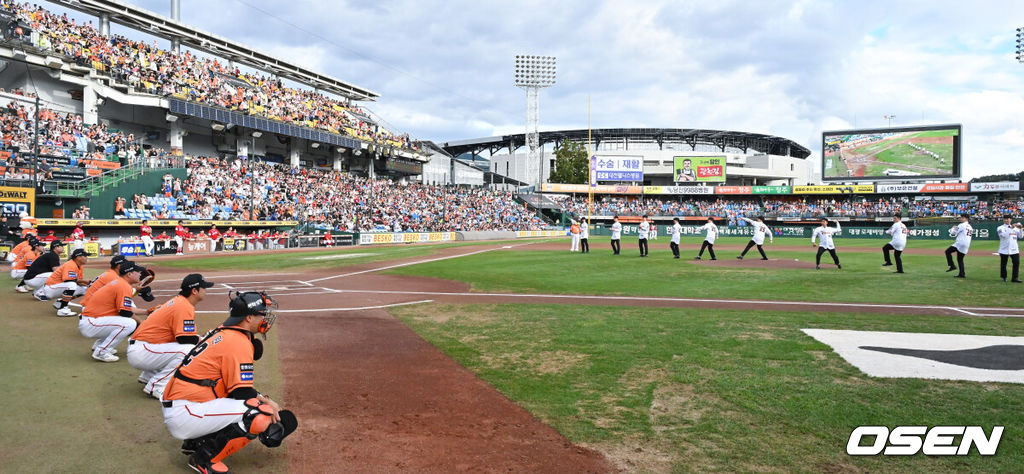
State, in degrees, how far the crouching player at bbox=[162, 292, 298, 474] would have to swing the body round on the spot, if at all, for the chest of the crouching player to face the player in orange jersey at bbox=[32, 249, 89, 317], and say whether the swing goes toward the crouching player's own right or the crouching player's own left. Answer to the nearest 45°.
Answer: approximately 90° to the crouching player's own left

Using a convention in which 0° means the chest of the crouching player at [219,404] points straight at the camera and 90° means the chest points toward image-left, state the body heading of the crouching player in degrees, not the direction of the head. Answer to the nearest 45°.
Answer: approximately 270°

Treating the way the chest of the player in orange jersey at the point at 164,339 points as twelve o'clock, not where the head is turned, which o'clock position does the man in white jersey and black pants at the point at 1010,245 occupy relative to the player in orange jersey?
The man in white jersey and black pants is roughly at 12 o'clock from the player in orange jersey.

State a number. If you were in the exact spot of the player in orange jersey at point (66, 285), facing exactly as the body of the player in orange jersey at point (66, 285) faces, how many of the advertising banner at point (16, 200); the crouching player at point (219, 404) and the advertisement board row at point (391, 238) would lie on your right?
1

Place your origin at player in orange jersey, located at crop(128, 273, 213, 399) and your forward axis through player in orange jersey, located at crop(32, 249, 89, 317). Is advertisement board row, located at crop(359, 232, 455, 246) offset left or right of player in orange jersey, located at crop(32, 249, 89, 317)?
right

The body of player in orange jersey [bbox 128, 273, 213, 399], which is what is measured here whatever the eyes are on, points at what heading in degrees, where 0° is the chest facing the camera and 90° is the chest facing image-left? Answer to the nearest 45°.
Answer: approximately 270°

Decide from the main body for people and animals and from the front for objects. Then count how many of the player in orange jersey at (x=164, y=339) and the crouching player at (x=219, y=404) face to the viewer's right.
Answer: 2

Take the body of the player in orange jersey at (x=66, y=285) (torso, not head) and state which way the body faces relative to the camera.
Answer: to the viewer's right

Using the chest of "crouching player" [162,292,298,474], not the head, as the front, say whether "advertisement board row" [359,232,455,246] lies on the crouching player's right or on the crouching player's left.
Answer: on the crouching player's left

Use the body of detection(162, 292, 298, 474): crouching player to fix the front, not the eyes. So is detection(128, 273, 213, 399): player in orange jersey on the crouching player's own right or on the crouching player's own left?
on the crouching player's own left

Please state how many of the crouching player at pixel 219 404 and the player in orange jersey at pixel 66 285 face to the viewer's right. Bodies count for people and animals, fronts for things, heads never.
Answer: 2

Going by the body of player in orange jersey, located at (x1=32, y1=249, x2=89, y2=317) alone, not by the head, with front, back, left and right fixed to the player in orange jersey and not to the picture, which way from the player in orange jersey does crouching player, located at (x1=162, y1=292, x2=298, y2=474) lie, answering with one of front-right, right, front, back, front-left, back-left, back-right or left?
right

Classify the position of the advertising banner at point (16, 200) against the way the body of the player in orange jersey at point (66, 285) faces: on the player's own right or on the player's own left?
on the player's own left

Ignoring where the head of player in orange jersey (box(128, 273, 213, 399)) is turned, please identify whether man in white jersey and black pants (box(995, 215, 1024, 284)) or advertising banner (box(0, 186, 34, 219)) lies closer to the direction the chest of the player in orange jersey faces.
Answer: the man in white jersey and black pants
